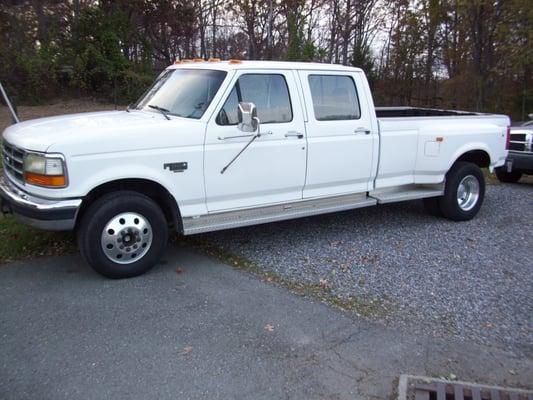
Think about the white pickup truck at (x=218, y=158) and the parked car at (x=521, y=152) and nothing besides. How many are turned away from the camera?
0

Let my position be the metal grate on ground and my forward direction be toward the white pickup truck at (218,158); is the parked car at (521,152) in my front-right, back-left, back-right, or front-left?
front-right

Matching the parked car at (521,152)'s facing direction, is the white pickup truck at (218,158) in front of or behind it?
in front

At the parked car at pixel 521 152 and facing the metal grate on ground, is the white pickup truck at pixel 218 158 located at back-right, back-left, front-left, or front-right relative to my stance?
front-right

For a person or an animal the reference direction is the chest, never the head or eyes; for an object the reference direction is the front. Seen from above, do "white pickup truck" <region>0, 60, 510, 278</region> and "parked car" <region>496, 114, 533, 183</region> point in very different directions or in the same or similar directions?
same or similar directions

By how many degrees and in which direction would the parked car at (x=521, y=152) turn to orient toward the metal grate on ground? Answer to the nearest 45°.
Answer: approximately 45° to its left

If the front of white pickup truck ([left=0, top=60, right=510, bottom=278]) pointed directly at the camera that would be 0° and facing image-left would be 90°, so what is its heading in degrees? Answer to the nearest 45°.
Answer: approximately 45°

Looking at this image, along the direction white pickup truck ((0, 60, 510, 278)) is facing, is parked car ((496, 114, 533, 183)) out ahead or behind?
behind

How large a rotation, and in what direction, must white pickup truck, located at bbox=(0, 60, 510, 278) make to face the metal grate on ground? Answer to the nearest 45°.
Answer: approximately 90° to its left

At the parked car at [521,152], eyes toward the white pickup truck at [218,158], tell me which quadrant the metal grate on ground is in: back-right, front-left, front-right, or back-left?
front-left
